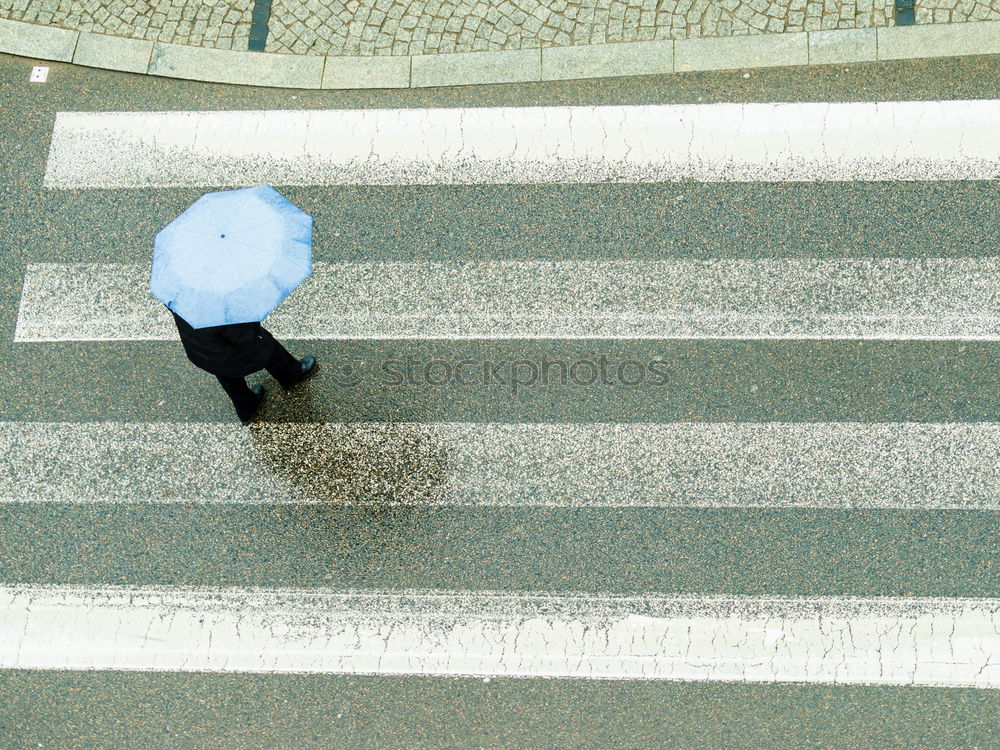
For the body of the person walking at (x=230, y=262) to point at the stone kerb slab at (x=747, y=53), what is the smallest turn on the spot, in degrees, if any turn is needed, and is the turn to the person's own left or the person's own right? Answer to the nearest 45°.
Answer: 0° — they already face it

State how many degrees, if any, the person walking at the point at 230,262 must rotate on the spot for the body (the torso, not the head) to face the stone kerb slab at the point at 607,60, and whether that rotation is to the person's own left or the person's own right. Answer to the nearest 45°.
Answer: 0° — they already face it

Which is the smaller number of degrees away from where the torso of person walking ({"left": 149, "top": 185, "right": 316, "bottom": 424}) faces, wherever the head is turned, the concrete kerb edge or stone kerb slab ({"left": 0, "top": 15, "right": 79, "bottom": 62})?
the concrete kerb edge

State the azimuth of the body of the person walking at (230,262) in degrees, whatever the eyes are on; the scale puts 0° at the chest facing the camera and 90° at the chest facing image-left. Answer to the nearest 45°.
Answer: approximately 225°
